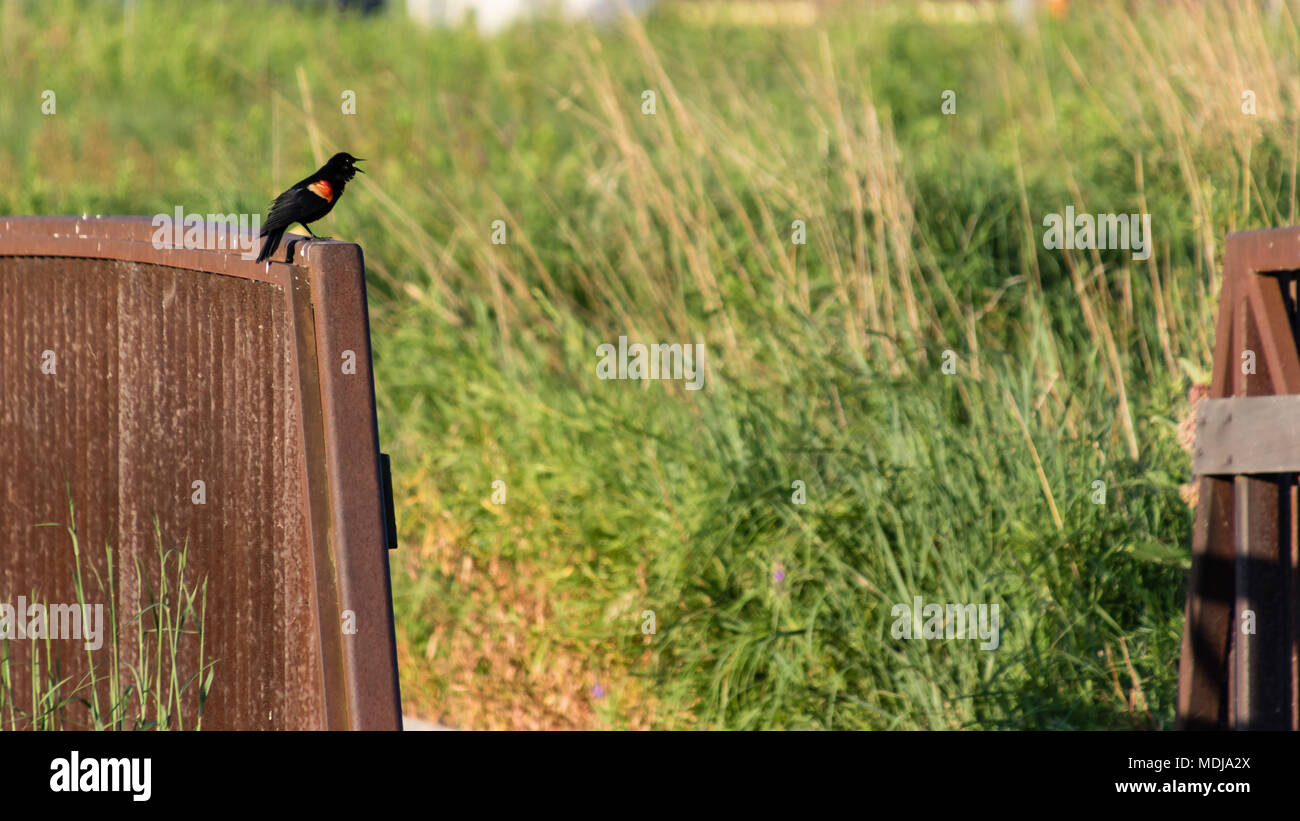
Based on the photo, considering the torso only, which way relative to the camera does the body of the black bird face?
to the viewer's right

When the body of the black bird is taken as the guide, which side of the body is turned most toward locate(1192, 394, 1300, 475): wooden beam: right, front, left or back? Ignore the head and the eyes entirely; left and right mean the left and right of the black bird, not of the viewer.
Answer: front

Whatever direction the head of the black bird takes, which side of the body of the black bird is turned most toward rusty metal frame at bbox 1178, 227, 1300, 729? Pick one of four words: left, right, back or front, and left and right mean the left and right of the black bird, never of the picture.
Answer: front
